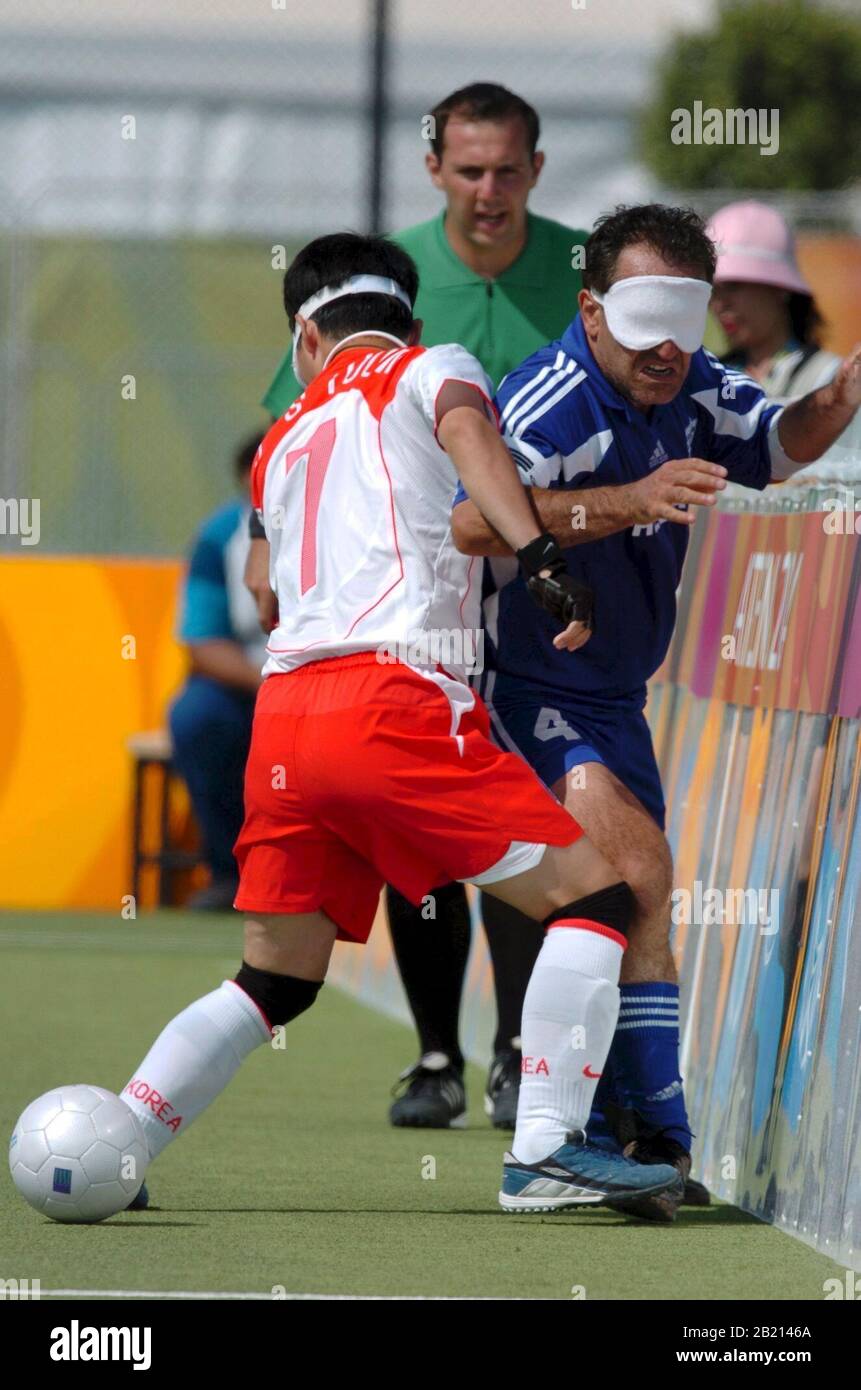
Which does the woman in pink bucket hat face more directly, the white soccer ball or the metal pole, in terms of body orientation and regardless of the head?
the white soccer ball

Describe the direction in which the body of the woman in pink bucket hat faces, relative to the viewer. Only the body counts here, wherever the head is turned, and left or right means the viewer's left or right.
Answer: facing the viewer and to the left of the viewer

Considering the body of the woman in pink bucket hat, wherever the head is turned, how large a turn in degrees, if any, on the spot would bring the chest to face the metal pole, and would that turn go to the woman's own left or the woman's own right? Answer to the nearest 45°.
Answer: approximately 90° to the woman's own right

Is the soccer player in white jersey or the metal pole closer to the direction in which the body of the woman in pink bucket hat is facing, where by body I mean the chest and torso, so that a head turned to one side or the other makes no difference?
the soccer player in white jersey

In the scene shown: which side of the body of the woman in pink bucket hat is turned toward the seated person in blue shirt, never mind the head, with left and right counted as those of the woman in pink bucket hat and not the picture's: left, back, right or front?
right

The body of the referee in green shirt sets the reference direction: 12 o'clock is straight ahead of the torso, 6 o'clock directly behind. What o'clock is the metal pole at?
The metal pole is roughly at 6 o'clock from the referee in green shirt.

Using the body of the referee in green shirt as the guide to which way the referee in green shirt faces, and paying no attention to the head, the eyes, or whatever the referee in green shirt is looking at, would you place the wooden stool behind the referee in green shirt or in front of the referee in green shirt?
behind

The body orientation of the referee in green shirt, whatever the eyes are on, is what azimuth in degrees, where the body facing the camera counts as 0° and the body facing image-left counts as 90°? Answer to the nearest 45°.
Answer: approximately 0°

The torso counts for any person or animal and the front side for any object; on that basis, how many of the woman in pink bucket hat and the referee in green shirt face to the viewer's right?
0

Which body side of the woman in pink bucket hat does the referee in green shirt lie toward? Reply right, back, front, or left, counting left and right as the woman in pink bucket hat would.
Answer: front
